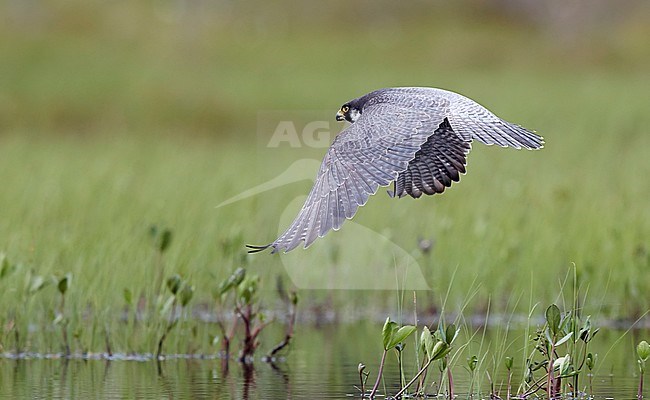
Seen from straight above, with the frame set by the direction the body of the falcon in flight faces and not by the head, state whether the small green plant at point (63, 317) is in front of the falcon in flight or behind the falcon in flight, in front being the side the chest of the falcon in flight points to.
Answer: in front

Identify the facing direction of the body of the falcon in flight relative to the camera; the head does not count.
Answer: to the viewer's left
